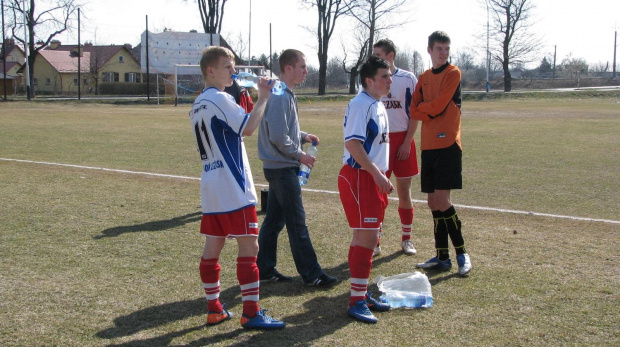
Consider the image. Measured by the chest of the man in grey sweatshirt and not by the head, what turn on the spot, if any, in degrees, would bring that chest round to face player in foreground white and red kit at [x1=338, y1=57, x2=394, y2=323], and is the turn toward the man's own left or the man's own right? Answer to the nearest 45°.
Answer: approximately 45° to the man's own right

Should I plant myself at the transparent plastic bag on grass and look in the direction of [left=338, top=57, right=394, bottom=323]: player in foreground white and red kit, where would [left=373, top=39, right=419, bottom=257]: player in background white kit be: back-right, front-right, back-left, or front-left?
back-right

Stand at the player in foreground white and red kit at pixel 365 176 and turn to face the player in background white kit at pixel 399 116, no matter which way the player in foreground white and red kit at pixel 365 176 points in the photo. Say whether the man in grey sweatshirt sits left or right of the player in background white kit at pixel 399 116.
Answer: left

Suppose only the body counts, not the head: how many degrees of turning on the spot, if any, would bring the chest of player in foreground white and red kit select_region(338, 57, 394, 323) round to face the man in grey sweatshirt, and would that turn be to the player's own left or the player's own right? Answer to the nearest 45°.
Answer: approximately 135° to the player's own left

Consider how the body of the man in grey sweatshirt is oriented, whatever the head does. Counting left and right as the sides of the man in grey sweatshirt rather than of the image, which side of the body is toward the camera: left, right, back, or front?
right

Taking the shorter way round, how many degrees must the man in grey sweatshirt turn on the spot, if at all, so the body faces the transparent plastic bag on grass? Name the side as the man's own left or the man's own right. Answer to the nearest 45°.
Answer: approximately 45° to the man's own right

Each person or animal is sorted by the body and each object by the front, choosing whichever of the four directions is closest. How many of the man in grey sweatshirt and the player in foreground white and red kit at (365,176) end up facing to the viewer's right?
2

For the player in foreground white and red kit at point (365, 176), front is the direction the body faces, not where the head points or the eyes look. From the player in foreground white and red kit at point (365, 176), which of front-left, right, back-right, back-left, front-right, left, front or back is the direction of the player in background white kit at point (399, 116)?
left

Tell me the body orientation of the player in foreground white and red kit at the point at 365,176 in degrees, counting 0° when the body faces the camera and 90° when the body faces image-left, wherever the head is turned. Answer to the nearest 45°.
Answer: approximately 270°

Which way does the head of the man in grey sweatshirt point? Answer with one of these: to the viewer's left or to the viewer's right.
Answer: to the viewer's right

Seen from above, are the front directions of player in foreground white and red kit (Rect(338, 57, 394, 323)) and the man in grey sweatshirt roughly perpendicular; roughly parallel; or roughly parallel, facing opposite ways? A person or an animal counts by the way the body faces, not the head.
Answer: roughly parallel
